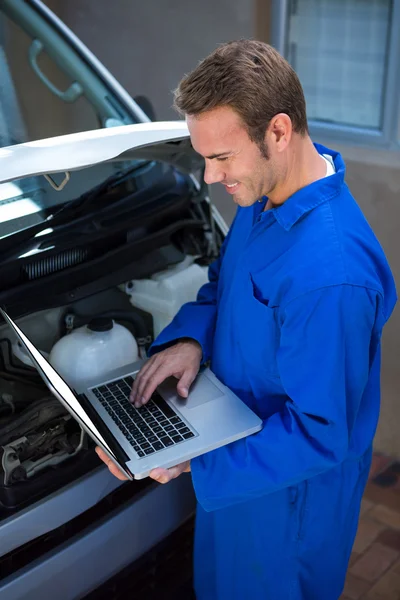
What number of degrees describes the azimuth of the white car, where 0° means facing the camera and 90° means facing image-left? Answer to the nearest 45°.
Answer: approximately 315°

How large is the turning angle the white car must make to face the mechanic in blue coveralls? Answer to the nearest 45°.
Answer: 0° — it already faces them

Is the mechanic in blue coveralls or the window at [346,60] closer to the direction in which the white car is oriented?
the mechanic in blue coveralls

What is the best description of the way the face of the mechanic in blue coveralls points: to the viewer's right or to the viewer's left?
to the viewer's left

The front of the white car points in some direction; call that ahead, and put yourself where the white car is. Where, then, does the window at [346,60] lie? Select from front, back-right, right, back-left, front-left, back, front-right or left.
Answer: left

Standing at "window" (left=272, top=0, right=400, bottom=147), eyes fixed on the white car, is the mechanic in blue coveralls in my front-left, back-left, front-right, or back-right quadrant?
front-left
